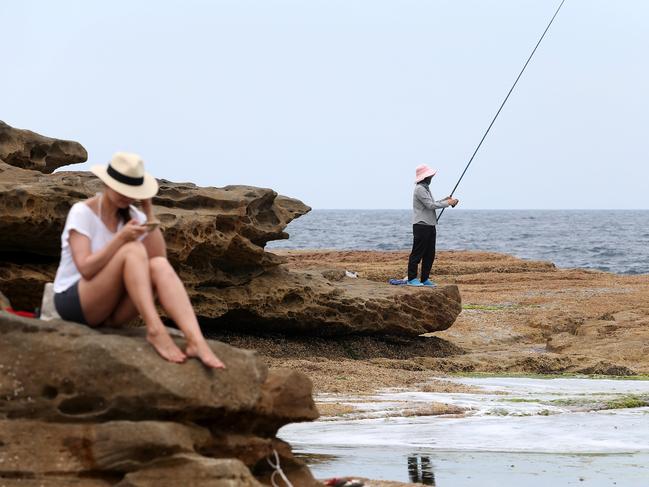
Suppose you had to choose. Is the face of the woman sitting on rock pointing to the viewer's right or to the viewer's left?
to the viewer's right

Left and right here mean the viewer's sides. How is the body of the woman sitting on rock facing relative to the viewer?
facing the viewer and to the right of the viewer

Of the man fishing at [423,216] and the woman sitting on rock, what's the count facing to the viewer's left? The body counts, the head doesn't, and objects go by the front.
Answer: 0

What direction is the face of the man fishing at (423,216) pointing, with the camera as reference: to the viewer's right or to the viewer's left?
to the viewer's right

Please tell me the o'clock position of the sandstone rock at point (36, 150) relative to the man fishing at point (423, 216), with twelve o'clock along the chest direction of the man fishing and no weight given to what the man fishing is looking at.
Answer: The sandstone rock is roughly at 5 o'clock from the man fishing.

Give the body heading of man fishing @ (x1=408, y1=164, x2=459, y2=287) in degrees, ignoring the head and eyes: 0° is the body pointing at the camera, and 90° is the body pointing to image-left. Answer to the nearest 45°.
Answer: approximately 270°
